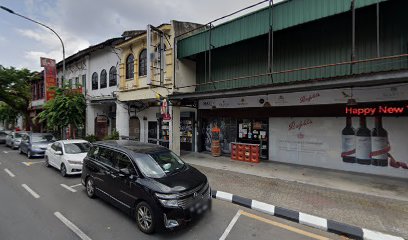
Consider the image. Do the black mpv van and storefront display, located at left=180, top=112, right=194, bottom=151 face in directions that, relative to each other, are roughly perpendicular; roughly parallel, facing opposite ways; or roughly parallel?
roughly perpendicular

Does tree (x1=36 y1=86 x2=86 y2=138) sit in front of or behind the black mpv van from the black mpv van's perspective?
behind

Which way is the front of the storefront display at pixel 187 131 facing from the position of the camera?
facing the viewer and to the left of the viewer

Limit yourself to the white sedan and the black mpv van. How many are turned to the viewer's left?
0

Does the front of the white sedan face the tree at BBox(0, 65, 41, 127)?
no

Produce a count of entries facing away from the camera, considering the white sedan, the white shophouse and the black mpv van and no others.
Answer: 0

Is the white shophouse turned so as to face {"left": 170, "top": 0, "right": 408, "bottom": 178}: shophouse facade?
no

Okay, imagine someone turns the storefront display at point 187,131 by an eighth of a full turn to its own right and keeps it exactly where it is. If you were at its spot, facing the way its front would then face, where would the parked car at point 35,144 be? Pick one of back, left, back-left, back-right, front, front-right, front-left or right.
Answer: front

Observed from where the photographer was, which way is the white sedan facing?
facing the viewer and to the right of the viewer

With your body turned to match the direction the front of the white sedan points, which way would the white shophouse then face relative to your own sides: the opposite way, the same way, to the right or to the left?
to the right

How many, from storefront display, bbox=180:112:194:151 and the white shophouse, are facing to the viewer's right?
0

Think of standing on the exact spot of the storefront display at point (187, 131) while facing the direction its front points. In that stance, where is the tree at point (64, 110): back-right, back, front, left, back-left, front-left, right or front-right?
front-right

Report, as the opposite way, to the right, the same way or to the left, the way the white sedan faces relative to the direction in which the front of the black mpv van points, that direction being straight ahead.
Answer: the same way

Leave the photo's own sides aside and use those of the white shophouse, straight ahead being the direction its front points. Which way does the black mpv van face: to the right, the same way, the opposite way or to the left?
to the left

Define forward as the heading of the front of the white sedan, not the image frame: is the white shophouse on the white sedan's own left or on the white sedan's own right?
on the white sedan's own left
